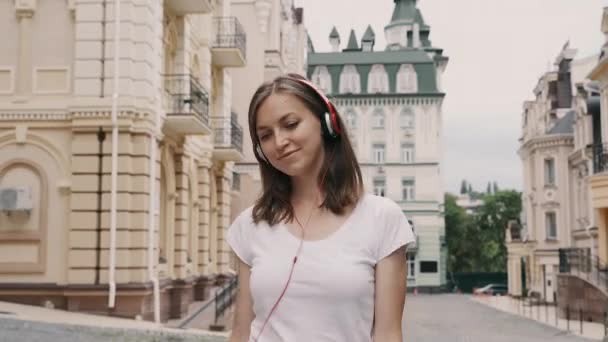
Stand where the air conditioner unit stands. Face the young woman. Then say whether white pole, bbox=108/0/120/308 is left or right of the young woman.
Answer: left

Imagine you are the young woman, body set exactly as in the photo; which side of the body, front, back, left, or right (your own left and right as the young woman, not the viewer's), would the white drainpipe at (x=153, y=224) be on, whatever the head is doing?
back

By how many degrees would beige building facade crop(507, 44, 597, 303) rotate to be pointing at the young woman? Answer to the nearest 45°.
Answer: approximately 45° to its left

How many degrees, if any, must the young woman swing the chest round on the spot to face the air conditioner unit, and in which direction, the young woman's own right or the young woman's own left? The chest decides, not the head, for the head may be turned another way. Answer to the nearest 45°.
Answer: approximately 135° to the young woman's own right

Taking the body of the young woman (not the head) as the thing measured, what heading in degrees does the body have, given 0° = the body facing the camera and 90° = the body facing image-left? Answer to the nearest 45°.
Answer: approximately 0°

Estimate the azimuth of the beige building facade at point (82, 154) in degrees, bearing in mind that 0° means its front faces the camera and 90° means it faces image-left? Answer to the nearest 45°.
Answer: approximately 315°

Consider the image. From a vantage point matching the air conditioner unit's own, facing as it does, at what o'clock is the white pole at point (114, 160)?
The white pole is roughly at 10 o'clock from the air conditioner unit.

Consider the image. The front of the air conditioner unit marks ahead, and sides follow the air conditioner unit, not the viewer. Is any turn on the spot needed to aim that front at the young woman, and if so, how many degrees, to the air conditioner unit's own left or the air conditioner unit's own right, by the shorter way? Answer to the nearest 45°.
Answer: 0° — it already faces them
